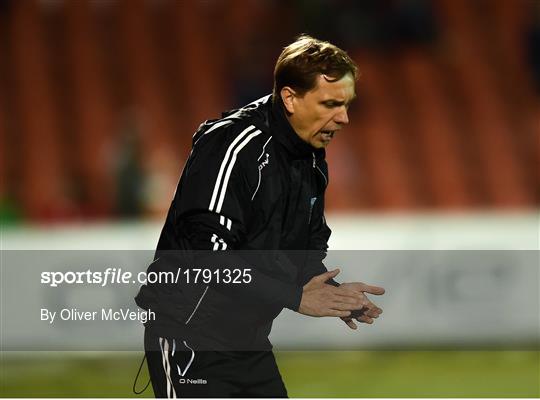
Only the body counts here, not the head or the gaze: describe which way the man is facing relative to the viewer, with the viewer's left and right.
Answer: facing the viewer and to the right of the viewer

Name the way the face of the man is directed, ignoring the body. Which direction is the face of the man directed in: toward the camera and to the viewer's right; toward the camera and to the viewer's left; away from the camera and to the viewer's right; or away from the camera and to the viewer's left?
toward the camera and to the viewer's right
